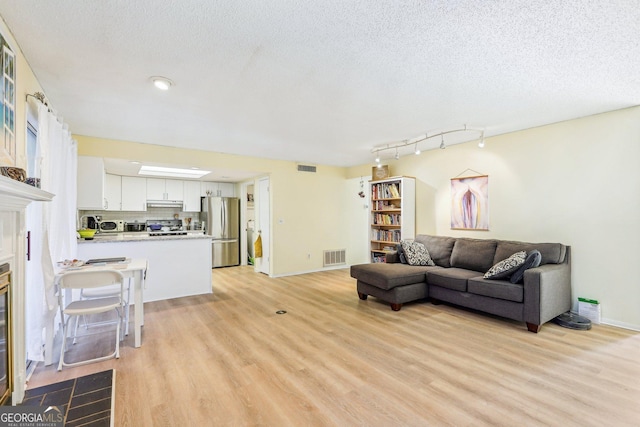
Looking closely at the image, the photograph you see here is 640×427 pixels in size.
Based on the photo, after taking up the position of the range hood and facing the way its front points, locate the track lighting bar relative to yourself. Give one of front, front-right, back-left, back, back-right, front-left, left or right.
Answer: front-left

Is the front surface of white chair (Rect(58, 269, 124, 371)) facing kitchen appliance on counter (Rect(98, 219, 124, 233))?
yes

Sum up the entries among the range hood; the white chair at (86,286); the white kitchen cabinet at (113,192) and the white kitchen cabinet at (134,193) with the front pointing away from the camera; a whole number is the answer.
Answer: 1

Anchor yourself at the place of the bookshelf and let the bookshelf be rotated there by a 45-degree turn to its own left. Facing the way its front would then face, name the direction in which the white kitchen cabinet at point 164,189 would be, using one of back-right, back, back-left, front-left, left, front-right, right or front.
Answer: right

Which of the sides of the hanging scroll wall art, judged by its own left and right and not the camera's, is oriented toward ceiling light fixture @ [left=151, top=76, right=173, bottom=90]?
front

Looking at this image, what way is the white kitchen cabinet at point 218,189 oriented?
toward the camera

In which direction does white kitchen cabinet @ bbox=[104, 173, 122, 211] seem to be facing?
toward the camera

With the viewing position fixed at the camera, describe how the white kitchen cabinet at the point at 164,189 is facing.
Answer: facing the viewer

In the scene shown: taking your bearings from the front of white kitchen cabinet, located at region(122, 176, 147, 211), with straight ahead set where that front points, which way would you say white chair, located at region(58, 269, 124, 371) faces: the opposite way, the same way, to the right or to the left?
the opposite way

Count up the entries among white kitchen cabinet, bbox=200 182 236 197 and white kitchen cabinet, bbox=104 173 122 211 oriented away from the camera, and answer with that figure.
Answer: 0

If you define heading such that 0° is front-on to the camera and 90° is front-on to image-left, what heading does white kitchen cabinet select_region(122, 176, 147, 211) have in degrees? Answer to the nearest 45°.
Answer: approximately 0°
